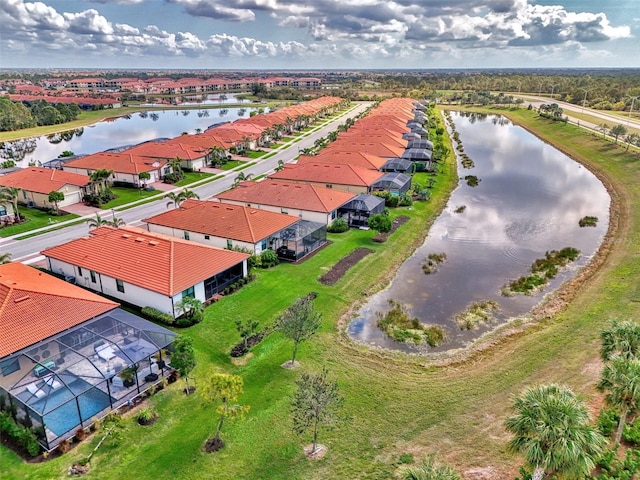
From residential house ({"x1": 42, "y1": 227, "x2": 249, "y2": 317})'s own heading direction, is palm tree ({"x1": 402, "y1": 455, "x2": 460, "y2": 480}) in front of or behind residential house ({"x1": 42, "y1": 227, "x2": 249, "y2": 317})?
behind

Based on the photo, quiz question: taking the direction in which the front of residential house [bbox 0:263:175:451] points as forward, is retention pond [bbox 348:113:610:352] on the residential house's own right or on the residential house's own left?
on the residential house's own right

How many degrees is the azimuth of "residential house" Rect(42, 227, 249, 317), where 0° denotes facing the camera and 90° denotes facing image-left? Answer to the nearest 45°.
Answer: approximately 135°

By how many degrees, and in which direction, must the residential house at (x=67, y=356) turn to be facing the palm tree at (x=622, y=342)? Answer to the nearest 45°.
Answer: approximately 180°

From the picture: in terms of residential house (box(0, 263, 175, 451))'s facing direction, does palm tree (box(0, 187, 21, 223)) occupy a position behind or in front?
in front

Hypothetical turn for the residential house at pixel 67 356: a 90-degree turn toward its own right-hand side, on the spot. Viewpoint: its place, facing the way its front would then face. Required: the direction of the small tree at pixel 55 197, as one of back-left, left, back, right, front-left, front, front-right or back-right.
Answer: front-left

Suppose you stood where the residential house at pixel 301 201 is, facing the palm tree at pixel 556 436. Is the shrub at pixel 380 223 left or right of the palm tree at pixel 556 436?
left

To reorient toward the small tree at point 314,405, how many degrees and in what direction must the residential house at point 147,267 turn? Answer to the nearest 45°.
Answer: approximately 135° to its left

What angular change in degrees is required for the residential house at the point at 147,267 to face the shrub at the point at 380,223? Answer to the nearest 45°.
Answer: approximately 135° to its right

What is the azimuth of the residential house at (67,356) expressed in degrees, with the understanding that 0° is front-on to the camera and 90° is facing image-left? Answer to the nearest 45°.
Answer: approximately 135°

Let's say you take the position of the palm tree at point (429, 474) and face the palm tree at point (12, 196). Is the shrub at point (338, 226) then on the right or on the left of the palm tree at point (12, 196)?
right

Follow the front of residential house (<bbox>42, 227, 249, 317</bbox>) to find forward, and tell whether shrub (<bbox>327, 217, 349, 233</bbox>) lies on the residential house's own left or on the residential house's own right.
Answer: on the residential house's own right

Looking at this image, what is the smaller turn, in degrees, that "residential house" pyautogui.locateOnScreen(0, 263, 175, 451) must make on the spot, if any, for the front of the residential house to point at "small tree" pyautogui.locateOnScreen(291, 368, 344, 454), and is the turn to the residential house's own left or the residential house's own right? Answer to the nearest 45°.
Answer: approximately 180°

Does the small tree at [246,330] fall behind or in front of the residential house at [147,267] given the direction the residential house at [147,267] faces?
behind

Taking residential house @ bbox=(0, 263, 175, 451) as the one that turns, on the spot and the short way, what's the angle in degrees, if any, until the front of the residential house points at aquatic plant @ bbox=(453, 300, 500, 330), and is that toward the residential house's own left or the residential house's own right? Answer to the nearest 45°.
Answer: approximately 135° to the residential house's own right

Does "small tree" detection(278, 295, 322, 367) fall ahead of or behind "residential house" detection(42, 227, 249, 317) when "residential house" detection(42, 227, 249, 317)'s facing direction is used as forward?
behind

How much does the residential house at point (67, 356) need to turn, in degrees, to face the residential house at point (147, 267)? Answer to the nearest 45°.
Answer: approximately 90° to its right
